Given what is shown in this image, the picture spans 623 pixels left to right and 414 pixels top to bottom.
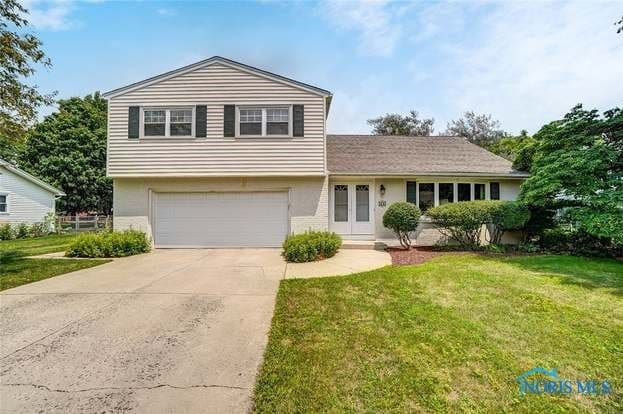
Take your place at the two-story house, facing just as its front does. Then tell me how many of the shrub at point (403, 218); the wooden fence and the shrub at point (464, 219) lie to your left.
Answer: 2

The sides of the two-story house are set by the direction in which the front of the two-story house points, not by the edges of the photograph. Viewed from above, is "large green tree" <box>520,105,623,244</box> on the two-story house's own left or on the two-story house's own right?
on the two-story house's own left

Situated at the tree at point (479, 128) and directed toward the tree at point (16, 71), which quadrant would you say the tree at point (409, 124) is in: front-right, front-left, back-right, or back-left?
front-right

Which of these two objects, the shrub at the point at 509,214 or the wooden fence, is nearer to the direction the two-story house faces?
the shrub

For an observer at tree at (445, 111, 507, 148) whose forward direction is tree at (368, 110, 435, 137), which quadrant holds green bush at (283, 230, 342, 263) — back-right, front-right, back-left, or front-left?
front-left

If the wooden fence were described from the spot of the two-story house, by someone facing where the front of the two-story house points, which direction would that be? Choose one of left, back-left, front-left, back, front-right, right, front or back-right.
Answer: back-right

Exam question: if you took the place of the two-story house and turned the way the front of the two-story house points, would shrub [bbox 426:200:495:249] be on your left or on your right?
on your left

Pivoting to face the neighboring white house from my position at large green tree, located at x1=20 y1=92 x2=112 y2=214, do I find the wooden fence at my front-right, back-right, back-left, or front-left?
front-left

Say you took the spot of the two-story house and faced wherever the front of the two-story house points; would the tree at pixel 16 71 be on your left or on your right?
on your right

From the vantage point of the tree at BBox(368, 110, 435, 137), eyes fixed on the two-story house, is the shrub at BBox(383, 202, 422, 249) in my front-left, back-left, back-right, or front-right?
front-left

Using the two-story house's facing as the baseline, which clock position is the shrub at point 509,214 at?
The shrub is roughly at 9 o'clock from the two-story house.

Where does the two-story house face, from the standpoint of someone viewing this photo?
facing the viewer

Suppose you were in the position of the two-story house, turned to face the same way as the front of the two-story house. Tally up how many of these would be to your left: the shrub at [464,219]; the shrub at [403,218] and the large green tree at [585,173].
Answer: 3

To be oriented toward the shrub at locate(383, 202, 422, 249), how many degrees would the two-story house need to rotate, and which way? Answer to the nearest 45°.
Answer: approximately 90° to its left
